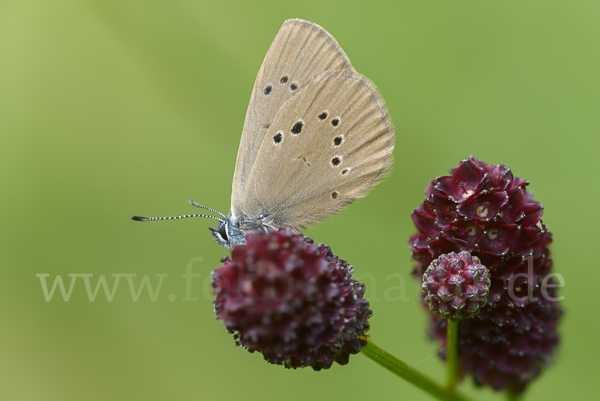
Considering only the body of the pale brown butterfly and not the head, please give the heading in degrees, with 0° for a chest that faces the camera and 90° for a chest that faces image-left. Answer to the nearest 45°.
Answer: approximately 90°
